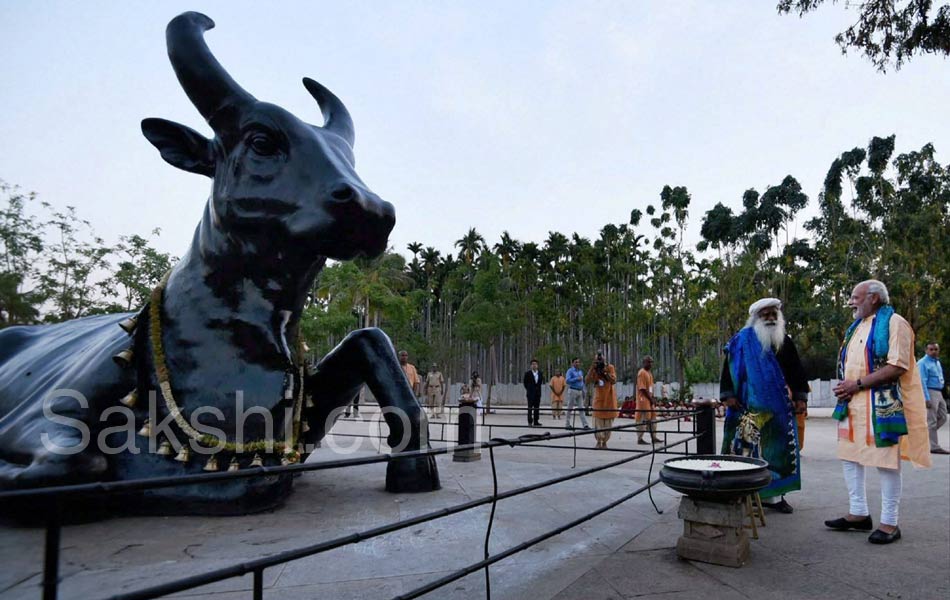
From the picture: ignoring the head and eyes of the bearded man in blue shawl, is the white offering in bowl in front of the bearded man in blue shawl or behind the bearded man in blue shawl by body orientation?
in front

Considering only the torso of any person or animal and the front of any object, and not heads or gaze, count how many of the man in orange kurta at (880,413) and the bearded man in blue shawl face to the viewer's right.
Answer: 0

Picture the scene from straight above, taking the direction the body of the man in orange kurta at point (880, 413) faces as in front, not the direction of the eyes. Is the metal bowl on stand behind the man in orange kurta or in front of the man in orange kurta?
in front

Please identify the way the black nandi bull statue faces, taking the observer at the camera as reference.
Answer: facing the viewer and to the right of the viewer

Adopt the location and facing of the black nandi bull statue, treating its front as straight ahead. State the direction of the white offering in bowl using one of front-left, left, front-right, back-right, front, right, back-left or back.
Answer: front-left

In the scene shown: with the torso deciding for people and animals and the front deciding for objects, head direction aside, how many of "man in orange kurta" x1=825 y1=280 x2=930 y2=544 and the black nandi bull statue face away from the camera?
0

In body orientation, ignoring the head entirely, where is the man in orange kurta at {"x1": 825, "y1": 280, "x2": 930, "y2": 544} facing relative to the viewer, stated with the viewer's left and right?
facing the viewer and to the left of the viewer

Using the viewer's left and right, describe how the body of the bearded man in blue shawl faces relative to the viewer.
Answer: facing the viewer

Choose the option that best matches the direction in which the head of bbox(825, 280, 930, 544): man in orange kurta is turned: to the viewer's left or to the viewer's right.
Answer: to the viewer's left
